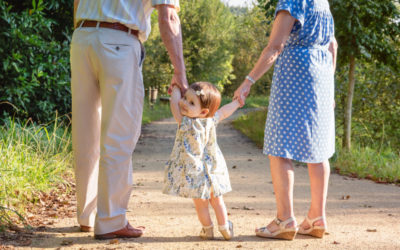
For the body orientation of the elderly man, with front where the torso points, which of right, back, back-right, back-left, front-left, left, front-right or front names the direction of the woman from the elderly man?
front-right

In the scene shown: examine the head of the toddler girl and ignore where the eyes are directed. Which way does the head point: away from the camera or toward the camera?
toward the camera

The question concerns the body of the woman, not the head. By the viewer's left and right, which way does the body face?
facing away from the viewer and to the left of the viewer

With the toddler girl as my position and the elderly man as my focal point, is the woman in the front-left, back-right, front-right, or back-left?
back-right

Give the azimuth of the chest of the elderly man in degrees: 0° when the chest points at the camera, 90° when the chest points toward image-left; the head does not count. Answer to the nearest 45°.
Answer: approximately 225°

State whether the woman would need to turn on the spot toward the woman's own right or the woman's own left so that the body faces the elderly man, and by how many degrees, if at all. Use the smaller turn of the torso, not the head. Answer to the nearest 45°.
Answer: approximately 45° to the woman's own left

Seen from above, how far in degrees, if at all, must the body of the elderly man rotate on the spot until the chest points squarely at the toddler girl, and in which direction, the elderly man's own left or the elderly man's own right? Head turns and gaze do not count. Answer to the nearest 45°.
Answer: approximately 45° to the elderly man's own right

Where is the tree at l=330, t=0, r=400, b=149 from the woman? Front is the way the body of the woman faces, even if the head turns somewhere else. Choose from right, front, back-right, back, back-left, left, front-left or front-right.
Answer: front-right

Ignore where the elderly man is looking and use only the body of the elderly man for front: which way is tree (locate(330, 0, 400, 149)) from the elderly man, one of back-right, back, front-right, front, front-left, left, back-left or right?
front

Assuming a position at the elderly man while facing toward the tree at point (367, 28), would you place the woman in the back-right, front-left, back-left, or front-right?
front-right

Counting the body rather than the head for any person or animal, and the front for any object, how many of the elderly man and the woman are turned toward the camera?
0
